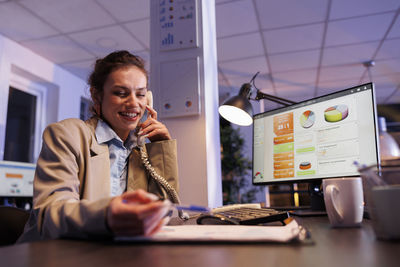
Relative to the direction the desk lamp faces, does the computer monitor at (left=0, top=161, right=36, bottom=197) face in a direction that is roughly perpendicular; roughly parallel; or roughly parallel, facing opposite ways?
roughly perpendicular

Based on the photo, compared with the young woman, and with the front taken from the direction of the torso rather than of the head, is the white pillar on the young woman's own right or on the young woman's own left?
on the young woman's own left

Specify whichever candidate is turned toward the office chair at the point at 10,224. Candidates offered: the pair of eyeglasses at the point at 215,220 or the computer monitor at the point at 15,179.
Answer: the computer monitor

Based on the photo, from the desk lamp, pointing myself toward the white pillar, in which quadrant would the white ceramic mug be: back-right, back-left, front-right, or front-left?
back-left

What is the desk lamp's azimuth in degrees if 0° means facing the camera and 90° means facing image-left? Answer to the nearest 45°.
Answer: approximately 45°
